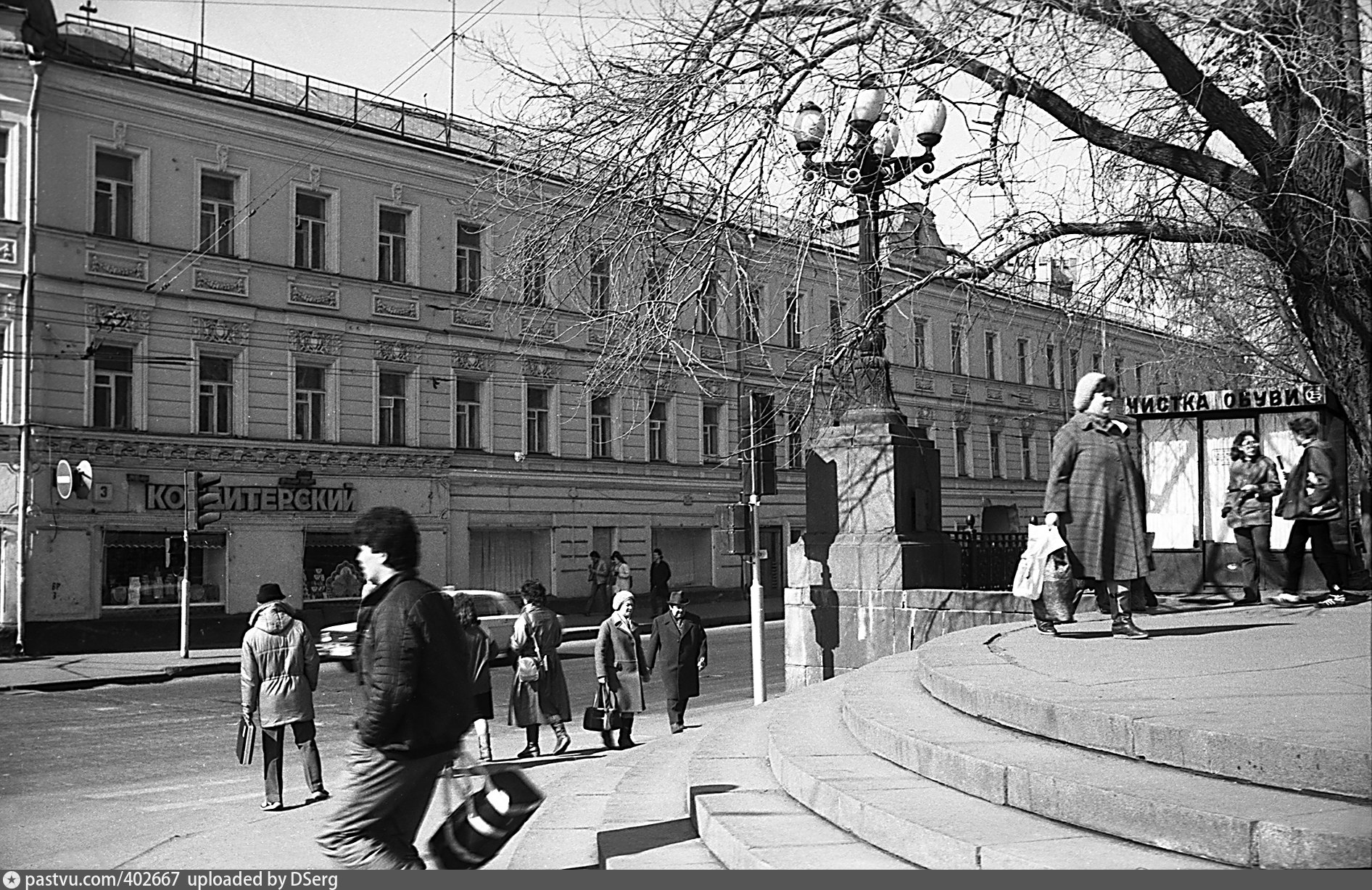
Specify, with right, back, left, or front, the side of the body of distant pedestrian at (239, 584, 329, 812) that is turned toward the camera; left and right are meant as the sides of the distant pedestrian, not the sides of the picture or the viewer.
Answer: back

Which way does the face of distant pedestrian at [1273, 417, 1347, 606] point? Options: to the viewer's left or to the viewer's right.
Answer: to the viewer's left

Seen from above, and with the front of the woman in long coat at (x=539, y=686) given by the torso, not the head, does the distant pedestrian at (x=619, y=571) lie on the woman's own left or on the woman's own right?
on the woman's own right

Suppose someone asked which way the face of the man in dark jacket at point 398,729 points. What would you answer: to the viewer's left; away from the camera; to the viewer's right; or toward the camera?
to the viewer's left

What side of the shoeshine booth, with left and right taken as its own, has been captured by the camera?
front

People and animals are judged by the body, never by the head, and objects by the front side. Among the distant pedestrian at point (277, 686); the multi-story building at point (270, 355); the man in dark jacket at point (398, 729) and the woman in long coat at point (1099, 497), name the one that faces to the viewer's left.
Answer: the man in dark jacket

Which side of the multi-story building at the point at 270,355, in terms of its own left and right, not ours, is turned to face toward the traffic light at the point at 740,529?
front

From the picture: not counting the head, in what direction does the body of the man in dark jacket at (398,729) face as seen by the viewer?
to the viewer's left

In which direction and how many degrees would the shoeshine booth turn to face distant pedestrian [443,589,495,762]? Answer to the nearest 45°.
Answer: approximately 45° to its right

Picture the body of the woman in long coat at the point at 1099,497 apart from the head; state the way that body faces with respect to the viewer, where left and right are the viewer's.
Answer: facing the viewer and to the right of the viewer
